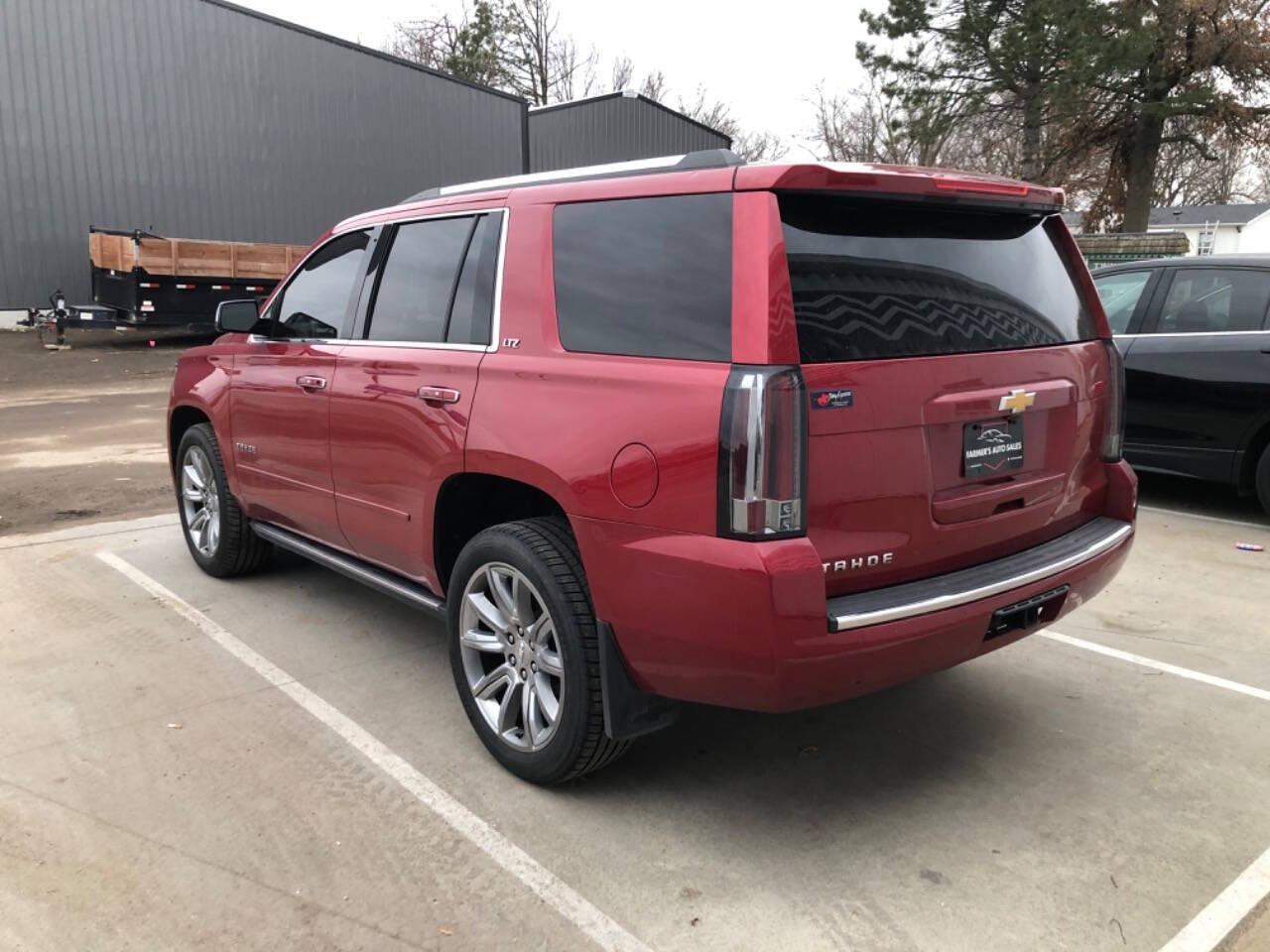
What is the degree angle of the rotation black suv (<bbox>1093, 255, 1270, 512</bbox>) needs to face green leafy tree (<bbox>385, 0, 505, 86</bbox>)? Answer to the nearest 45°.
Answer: approximately 45° to its right

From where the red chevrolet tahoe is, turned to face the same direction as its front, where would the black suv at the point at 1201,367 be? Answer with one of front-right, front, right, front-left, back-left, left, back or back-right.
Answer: right

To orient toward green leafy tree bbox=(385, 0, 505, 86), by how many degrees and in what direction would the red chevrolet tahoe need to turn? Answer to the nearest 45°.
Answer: approximately 45° to its right

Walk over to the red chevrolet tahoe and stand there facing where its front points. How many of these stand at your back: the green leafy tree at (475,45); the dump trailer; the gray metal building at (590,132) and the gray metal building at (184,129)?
0

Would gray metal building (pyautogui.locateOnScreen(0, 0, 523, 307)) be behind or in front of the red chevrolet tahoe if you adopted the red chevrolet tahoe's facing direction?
in front

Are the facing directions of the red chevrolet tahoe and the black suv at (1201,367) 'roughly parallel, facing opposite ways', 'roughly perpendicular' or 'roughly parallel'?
roughly parallel

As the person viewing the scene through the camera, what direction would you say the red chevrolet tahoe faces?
facing away from the viewer and to the left of the viewer

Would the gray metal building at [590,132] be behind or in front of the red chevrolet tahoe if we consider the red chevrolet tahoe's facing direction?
in front

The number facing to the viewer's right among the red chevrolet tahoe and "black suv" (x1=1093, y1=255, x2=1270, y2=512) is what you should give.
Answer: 0

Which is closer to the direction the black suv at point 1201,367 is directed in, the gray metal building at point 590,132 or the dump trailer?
the dump trailer

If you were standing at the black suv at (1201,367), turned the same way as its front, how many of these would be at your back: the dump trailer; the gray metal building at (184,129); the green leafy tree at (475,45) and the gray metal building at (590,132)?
0

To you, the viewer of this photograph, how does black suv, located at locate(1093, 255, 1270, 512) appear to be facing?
facing to the left of the viewer

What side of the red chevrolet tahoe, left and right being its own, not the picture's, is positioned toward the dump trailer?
front
